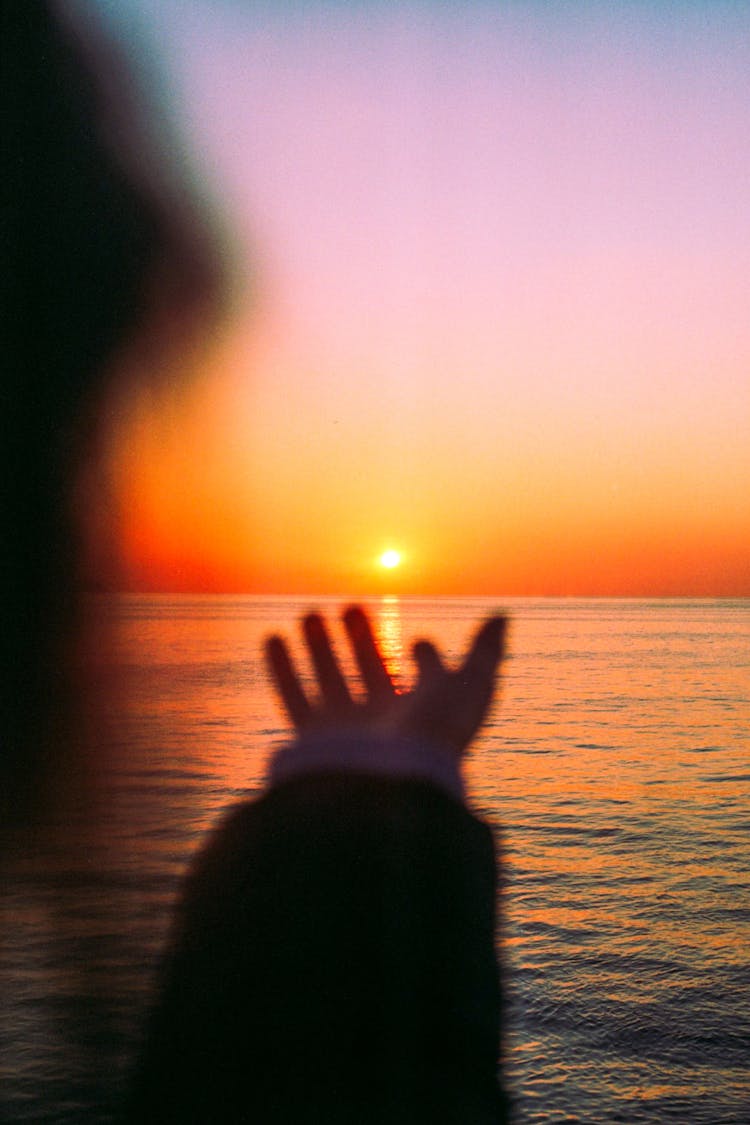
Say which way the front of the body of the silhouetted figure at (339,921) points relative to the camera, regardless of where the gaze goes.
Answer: away from the camera
